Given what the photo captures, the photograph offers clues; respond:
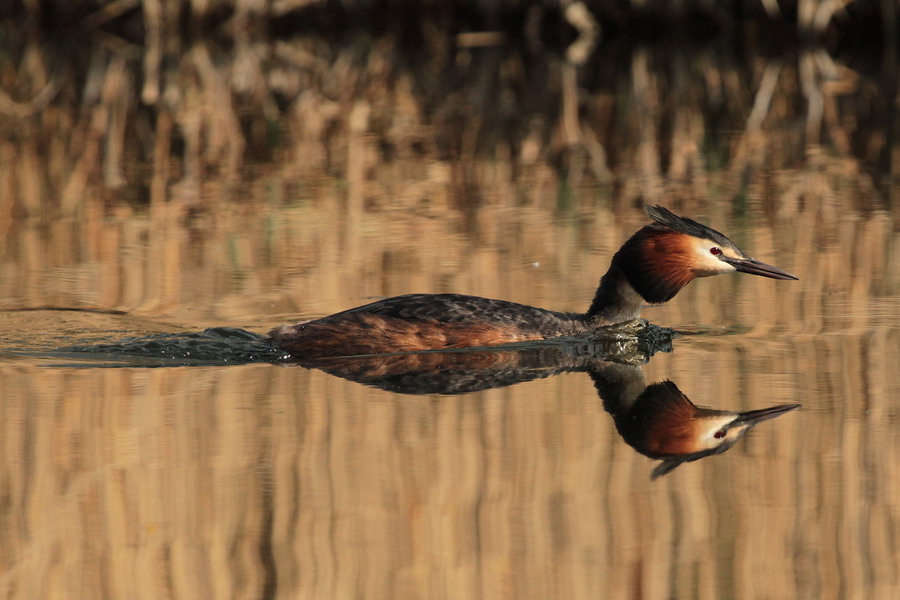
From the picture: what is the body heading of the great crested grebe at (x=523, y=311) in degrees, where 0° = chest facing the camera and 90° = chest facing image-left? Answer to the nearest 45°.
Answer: approximately 270°
